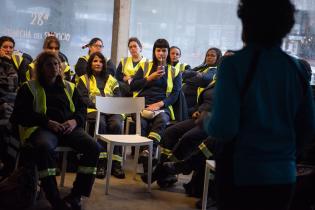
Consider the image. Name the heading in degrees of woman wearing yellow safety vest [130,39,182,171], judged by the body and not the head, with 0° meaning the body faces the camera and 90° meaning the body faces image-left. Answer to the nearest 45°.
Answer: approximately 0°

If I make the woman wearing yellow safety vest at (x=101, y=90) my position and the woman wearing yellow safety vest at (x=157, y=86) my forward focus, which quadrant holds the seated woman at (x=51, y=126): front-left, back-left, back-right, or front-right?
back-right

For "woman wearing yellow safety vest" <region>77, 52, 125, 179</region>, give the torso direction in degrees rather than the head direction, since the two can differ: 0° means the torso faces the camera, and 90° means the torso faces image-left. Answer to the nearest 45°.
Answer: approximately 0°

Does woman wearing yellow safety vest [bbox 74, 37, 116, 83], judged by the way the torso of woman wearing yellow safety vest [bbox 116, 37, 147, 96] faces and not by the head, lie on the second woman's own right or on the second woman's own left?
on the second woman's own right

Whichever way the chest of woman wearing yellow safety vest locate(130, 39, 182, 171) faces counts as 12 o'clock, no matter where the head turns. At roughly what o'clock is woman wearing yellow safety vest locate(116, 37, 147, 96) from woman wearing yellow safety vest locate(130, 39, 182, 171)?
woman wearing yellow safety vest locate(116, 37, 147, 96) is roughly at 5 o'clock from woman wearing yellow safety vest locate(130, 39, 182, 171).
